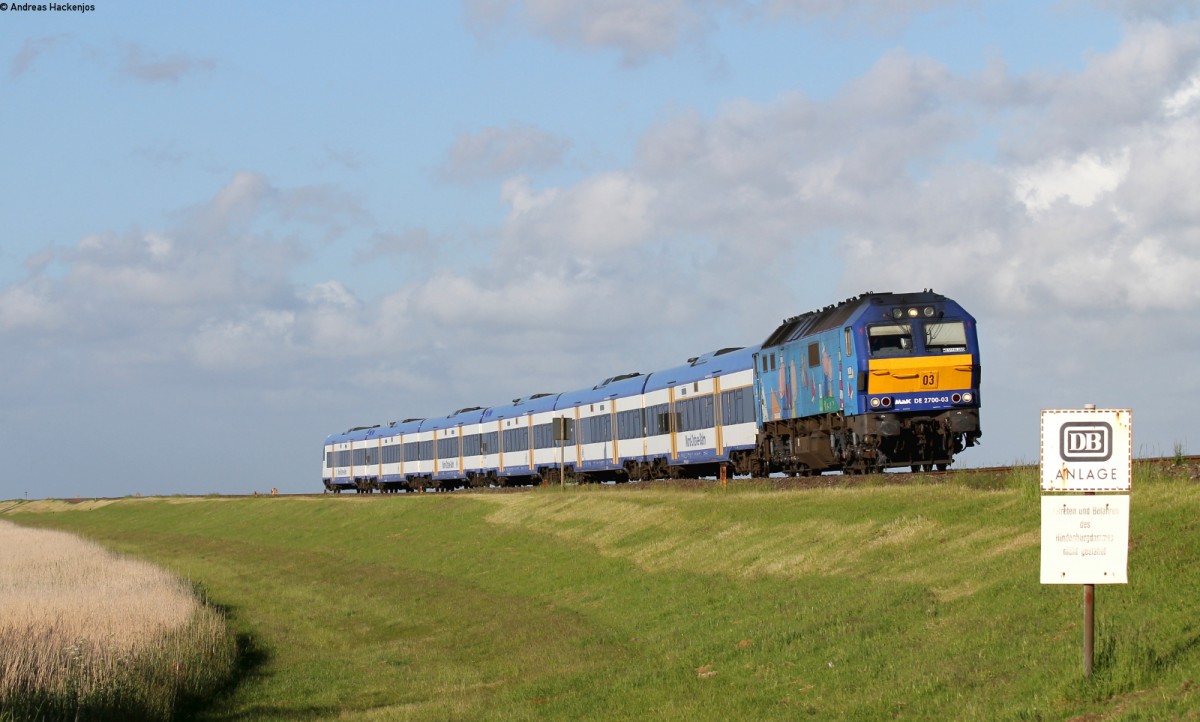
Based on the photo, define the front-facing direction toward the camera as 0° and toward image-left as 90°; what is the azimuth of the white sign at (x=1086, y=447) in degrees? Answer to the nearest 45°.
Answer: approximately 0°
